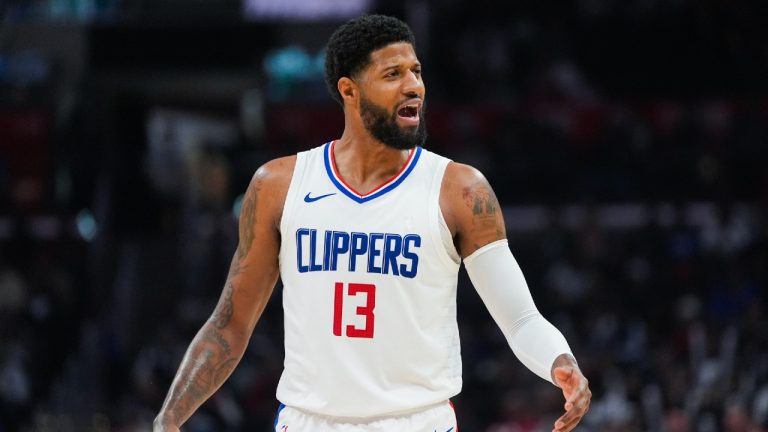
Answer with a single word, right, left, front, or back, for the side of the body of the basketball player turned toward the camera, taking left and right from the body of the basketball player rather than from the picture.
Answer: front

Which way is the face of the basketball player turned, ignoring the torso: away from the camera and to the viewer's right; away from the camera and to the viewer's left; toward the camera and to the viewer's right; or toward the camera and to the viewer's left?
toward the camera and to the viewer's right
